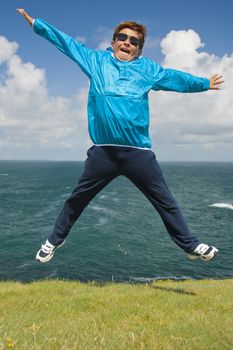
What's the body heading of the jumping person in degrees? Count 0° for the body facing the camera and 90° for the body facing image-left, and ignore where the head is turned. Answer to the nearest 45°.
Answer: approximately 0°
